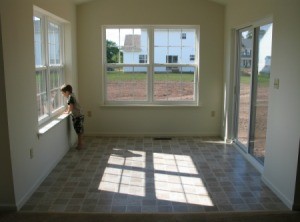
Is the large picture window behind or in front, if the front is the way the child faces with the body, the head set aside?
behind

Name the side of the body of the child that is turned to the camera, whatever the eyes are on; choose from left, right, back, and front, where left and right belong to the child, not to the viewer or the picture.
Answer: left

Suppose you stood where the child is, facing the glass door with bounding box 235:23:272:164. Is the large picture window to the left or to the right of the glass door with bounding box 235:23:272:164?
left

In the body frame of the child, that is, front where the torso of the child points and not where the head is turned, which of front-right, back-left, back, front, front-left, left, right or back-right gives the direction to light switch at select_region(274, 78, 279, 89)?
back-left

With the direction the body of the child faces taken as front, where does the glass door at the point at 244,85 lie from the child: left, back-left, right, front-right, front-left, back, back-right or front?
back

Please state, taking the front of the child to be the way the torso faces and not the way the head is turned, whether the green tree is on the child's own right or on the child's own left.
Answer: on the child's own right
